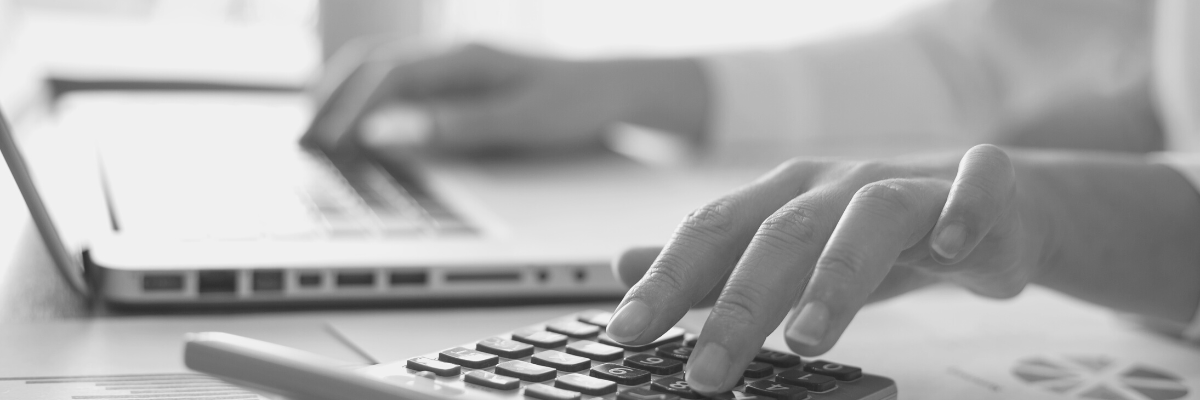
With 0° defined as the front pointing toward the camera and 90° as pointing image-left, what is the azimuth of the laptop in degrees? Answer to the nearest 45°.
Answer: approximately 270°
